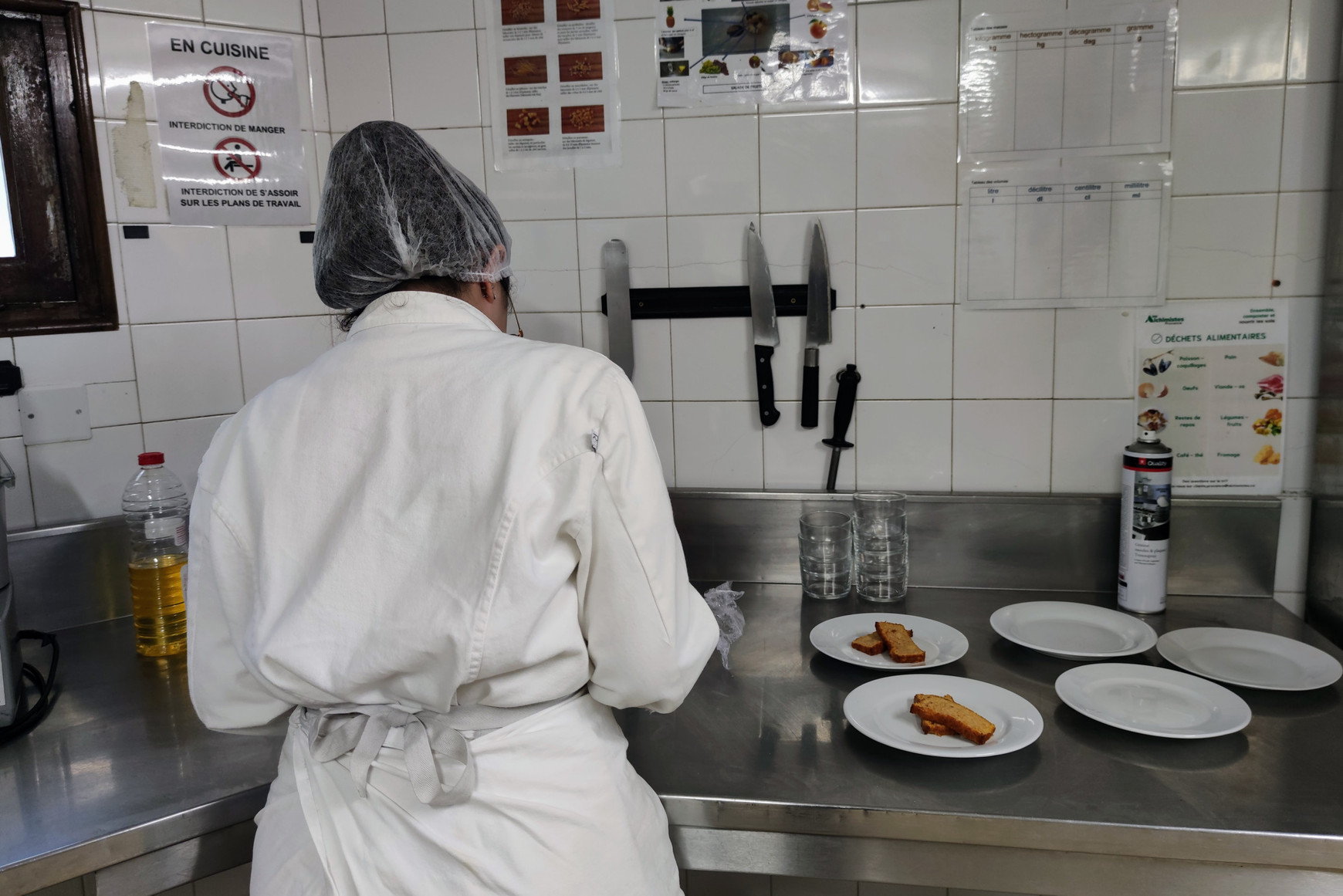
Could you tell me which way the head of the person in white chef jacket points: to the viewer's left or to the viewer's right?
to the viewer's right

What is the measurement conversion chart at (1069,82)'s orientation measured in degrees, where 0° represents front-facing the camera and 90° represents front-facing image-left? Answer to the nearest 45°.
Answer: approximately 0°

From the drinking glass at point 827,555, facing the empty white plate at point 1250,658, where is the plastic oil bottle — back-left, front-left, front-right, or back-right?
back-right

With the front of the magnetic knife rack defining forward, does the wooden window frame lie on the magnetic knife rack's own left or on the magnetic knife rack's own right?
on the magnetic knife rack's own right

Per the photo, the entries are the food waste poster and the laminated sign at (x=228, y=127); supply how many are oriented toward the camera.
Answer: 2

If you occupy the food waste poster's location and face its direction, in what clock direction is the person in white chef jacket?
The person in white chef jacket is roughly at 1 o'clock from the food waste poster.

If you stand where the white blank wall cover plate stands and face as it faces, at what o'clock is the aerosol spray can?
The aerosol spray can is roughly at 10 o'clock from the white blank wall cover plate.
